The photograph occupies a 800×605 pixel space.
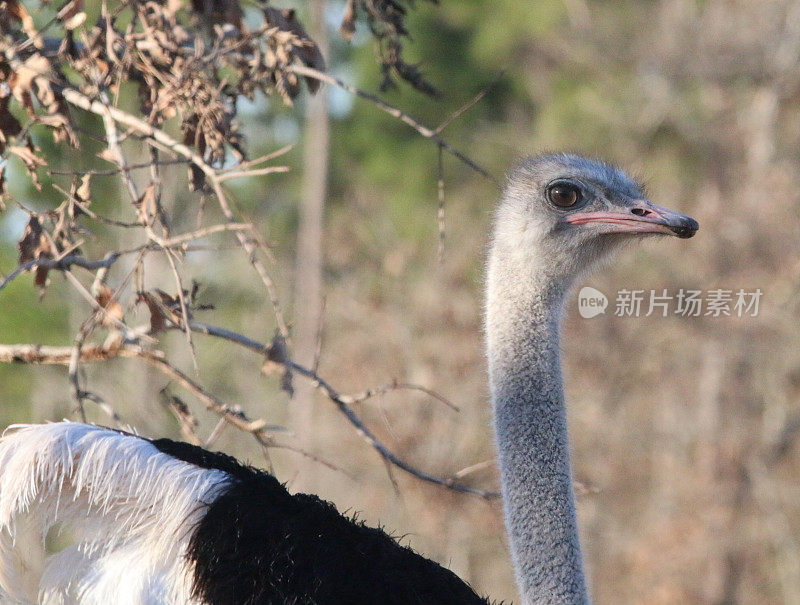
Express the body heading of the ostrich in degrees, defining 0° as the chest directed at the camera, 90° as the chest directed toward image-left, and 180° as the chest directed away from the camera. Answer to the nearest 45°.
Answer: approximately 270°
